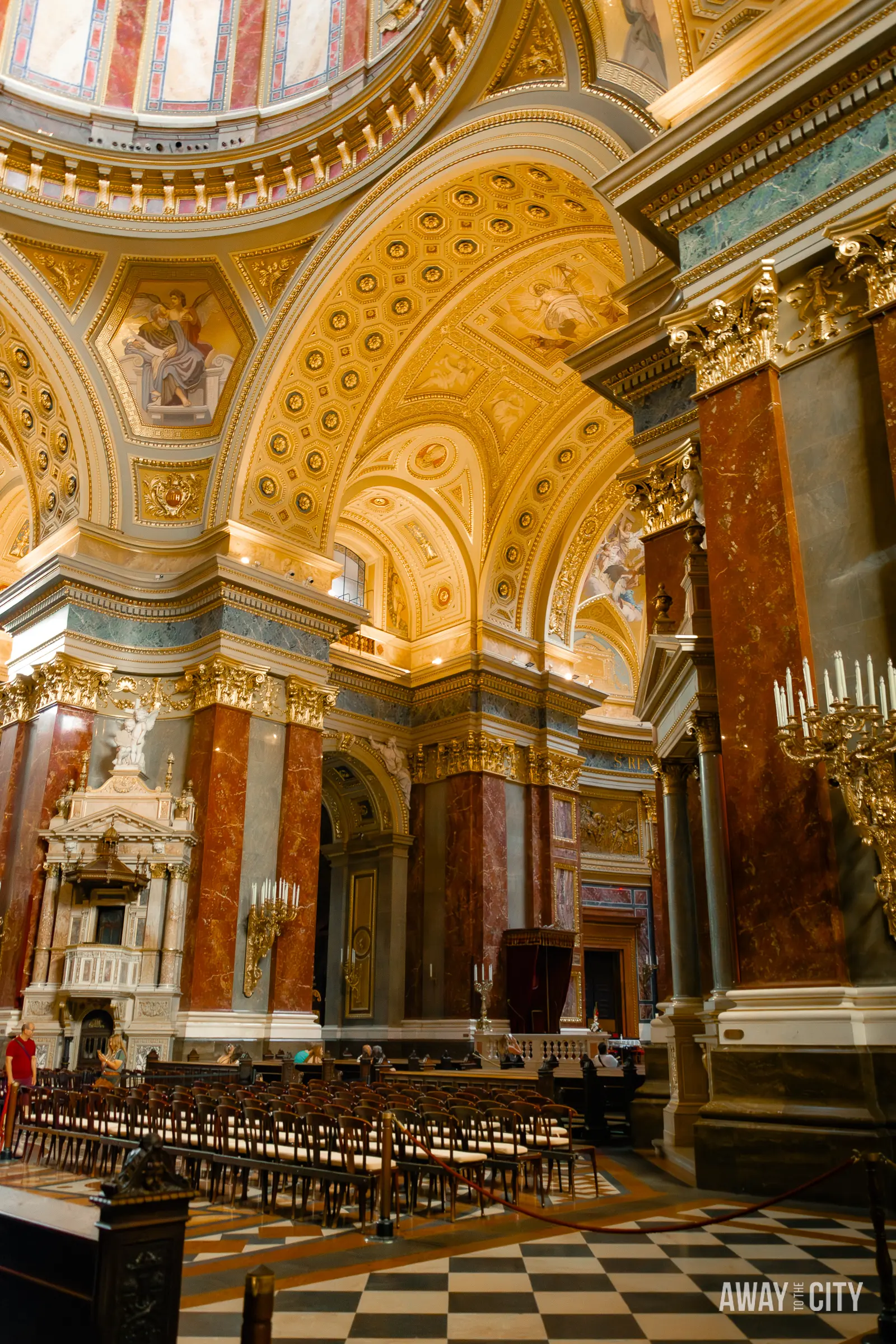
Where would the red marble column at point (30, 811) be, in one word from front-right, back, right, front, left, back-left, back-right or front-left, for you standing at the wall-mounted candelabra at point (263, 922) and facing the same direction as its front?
back-right

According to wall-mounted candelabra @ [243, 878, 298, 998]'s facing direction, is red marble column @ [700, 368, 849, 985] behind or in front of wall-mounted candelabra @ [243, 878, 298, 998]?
in front

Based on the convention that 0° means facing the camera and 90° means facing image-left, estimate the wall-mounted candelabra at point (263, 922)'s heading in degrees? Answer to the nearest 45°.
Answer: approximately 315°

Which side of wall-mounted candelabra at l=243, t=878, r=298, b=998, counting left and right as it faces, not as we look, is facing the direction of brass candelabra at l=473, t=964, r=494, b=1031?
left

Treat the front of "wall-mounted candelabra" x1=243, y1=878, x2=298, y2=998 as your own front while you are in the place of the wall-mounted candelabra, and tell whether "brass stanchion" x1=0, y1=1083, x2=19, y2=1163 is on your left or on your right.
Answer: on your right

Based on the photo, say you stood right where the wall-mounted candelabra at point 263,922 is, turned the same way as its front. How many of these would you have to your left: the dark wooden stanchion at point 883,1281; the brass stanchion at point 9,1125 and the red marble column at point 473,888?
1

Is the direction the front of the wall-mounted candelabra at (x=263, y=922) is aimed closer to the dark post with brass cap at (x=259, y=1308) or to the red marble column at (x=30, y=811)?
the dark post with brass cap

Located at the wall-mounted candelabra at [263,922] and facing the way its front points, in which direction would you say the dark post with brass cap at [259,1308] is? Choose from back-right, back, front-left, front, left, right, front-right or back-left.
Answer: front-right

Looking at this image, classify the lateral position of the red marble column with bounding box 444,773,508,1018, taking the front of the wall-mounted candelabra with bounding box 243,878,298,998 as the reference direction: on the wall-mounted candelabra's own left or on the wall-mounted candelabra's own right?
on the wall-mounted candelabra's own left

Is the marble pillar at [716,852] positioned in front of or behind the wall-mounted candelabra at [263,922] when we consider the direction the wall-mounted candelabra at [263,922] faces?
in front

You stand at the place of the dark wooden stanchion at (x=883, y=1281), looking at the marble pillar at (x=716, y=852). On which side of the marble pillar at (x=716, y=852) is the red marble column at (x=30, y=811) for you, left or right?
left
